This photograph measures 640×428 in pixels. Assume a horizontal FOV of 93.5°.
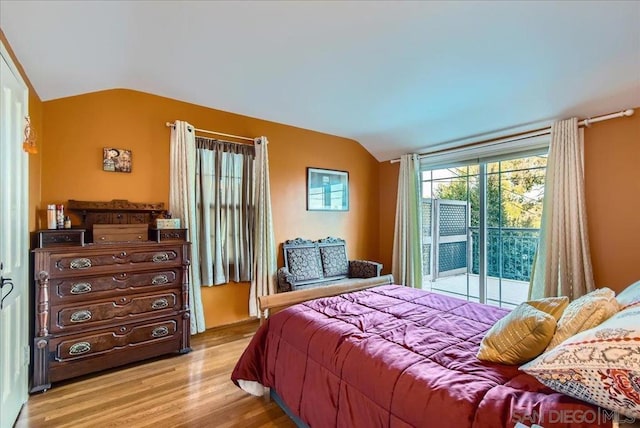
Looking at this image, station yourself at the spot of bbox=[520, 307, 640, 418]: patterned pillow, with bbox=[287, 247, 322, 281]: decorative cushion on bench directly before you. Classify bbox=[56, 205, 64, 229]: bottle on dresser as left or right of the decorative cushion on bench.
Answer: left

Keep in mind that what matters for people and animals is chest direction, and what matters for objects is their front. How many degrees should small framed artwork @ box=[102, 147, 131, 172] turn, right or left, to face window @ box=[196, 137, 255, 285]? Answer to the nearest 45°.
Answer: approximately 45° to its left

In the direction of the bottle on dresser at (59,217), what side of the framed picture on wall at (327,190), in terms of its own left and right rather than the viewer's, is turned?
right

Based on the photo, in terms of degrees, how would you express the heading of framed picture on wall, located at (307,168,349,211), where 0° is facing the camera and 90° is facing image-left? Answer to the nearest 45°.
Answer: approximately 315°

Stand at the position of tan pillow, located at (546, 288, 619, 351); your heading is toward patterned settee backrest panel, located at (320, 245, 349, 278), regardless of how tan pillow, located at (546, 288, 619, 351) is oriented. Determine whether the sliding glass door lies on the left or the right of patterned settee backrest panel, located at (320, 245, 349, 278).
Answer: right

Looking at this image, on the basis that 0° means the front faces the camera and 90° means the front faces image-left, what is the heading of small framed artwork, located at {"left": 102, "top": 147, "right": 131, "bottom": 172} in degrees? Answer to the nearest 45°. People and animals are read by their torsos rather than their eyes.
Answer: approximately 315°

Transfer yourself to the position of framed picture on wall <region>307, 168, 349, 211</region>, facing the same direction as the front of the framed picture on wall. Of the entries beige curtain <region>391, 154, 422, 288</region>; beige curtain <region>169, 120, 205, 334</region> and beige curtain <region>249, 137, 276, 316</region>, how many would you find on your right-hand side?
2

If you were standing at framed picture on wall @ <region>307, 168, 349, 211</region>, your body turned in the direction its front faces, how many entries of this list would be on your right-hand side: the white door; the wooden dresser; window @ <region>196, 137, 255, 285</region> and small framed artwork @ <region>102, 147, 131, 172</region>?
4

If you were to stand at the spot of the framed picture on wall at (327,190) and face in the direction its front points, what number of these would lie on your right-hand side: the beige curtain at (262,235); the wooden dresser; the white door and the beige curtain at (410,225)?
3

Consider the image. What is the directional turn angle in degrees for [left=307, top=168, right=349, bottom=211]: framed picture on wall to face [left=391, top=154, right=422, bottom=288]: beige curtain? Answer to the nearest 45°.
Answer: approximately 45° to its left

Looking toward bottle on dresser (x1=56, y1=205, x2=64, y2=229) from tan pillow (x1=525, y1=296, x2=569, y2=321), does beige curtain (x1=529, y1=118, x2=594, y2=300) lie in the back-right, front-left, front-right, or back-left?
back-right

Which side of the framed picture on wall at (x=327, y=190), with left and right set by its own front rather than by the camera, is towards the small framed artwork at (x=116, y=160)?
right

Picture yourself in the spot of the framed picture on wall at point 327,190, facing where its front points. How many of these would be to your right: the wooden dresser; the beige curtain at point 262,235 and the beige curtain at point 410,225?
2

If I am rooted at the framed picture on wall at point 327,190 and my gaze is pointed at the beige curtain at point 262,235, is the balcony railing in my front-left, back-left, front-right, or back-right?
back-left
